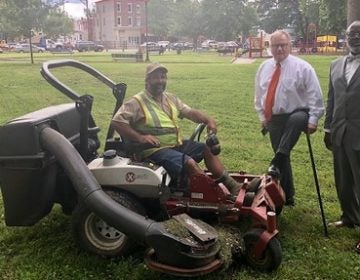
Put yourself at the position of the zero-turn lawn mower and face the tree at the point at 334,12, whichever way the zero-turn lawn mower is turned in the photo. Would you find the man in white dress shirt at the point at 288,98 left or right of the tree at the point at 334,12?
right

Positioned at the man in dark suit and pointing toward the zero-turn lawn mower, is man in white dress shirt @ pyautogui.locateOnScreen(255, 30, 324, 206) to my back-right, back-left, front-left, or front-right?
front-right

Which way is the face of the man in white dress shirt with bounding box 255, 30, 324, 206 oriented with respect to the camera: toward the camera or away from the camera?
toward the camera

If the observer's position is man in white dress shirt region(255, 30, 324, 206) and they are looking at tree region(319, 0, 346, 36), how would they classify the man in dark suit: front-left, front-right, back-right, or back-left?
back-right

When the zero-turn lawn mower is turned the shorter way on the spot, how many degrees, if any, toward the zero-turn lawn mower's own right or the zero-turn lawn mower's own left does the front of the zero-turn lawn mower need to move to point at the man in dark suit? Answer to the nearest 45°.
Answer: approximately 45° to the zero-turn lawn mower's own left

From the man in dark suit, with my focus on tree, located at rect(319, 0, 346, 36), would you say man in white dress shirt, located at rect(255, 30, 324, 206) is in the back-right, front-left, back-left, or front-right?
front-left

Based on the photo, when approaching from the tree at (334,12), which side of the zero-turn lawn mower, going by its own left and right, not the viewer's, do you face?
left

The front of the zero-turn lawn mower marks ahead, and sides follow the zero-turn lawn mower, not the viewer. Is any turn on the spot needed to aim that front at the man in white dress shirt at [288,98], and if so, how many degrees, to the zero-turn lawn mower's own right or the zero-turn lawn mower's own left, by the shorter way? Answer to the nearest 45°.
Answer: approximately 90° to the zero-turn lawn mower's own left

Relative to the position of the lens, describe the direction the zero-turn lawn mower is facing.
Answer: facing the viewer and to the right of the viewer

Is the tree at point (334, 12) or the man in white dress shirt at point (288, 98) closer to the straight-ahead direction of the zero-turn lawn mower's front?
the man in white dress shirt
